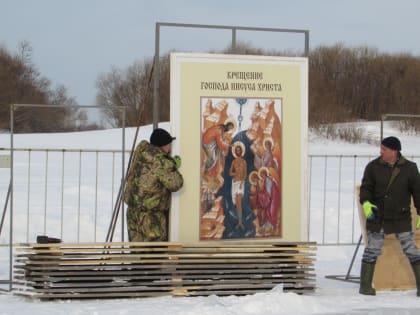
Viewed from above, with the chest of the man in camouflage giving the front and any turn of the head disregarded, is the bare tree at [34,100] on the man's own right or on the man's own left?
on the man's own left

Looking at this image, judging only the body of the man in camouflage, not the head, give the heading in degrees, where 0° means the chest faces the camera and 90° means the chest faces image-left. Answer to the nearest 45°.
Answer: approximately 225°

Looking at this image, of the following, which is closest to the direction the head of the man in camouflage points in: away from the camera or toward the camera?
away from the camera

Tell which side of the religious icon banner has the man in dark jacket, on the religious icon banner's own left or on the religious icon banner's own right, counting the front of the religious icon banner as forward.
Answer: on the religious icon banner's own left

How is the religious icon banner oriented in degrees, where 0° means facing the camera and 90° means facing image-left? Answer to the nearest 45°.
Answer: approximately 0°

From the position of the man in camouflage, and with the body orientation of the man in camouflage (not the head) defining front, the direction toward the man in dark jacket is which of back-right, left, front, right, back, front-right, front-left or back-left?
front-right
